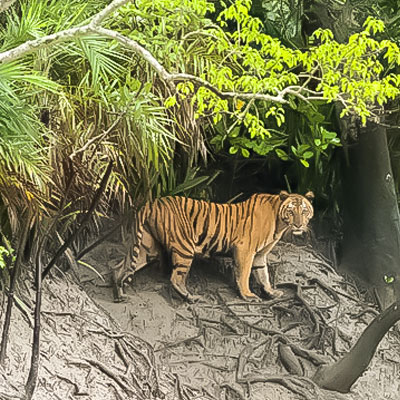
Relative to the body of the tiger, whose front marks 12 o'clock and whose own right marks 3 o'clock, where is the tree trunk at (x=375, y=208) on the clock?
The tree trunk is roughly at 11 o'clock from the tiger.

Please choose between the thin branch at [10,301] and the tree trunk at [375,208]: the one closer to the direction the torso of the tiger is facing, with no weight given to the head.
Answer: the tree trunk

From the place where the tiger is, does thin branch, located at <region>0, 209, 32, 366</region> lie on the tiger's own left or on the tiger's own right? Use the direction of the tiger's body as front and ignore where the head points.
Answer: on the tiger's own right

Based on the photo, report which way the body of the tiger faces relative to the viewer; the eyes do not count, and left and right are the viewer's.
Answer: facing to the right of the viewer

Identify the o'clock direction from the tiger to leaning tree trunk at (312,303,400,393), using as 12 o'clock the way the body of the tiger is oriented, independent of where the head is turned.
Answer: The leaning tree trunk is roughly at 1 o'clock from the tiger.

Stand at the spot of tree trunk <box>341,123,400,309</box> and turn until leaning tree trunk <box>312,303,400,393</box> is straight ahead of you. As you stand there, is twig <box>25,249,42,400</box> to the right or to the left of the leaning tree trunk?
right

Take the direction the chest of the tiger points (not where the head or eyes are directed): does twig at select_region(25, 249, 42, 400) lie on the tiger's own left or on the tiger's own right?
on the tiger's own right
